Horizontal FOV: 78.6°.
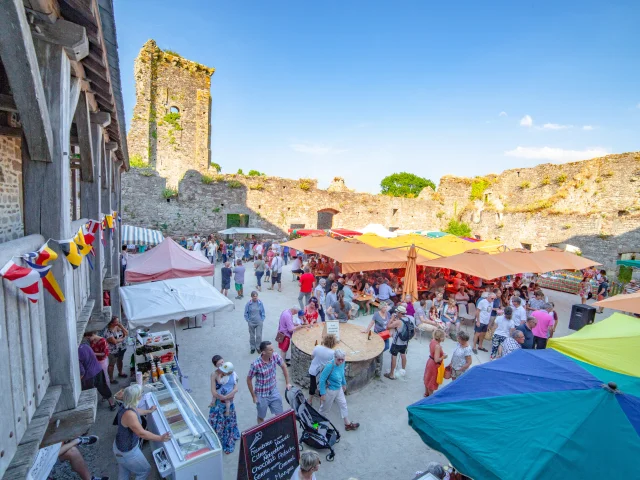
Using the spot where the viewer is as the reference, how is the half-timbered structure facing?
facing to the right of the viewer

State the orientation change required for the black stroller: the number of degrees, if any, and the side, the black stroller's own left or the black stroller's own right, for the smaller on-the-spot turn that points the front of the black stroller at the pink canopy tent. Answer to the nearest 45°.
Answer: approximately 180°

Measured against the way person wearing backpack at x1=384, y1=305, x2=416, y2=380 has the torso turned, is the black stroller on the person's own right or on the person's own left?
on the person's own left

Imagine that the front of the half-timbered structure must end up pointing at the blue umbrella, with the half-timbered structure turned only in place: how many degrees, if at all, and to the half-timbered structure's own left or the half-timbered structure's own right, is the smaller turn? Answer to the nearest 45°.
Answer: approximately 45° to the half-timbered structure's own right

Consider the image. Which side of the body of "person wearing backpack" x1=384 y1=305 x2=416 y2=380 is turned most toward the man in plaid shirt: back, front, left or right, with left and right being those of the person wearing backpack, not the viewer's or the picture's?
left

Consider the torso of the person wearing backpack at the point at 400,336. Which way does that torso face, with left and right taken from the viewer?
facing away from the viewer and to the left of the viewer

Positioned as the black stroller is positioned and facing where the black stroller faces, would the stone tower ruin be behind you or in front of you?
behind

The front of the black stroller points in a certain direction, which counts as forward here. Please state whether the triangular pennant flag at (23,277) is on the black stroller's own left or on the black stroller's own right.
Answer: on the black stroller's own right

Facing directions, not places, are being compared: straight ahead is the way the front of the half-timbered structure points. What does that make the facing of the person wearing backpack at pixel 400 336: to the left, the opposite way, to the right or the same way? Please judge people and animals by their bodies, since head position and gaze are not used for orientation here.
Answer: to the left

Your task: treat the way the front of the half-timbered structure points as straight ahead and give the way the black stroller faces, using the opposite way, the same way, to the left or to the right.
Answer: to the right

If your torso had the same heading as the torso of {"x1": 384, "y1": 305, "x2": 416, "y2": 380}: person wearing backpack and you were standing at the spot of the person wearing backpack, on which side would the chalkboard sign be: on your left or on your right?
on your left

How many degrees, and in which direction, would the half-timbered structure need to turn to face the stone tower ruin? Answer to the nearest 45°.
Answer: approximately 90° to its left

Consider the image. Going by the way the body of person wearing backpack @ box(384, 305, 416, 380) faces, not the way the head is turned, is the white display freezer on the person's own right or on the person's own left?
on the person's own left

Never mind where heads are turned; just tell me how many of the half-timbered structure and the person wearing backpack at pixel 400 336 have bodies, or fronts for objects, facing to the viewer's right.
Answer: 1

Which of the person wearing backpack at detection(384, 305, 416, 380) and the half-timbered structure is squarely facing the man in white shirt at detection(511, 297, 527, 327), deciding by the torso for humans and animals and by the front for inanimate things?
the half-timbered structure
